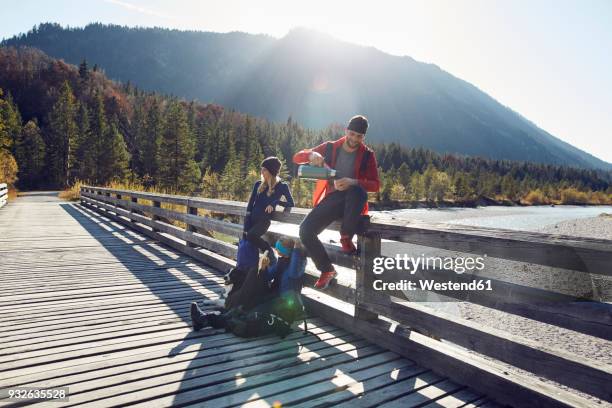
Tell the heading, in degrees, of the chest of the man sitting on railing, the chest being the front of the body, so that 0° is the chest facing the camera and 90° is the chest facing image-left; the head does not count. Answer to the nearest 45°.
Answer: approximately 0°
